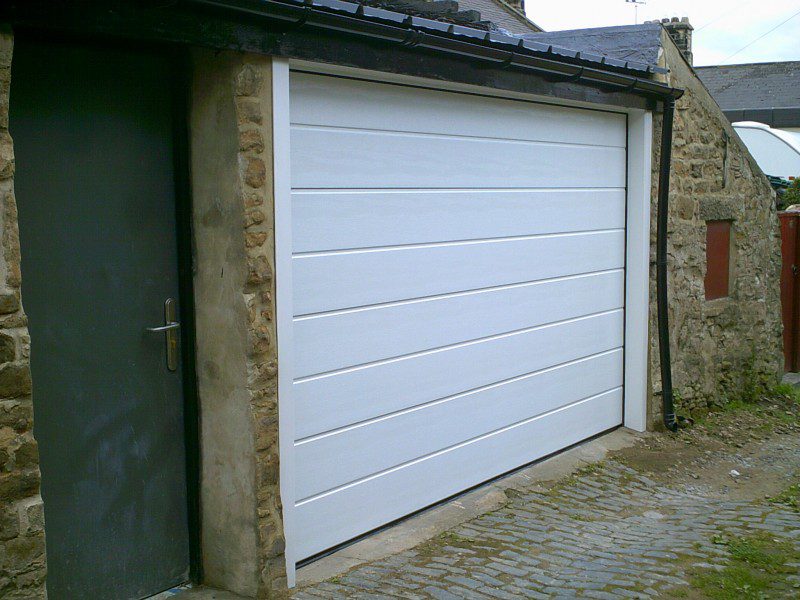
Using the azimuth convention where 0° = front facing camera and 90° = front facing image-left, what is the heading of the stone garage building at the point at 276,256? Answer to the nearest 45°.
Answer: approximately 315°
